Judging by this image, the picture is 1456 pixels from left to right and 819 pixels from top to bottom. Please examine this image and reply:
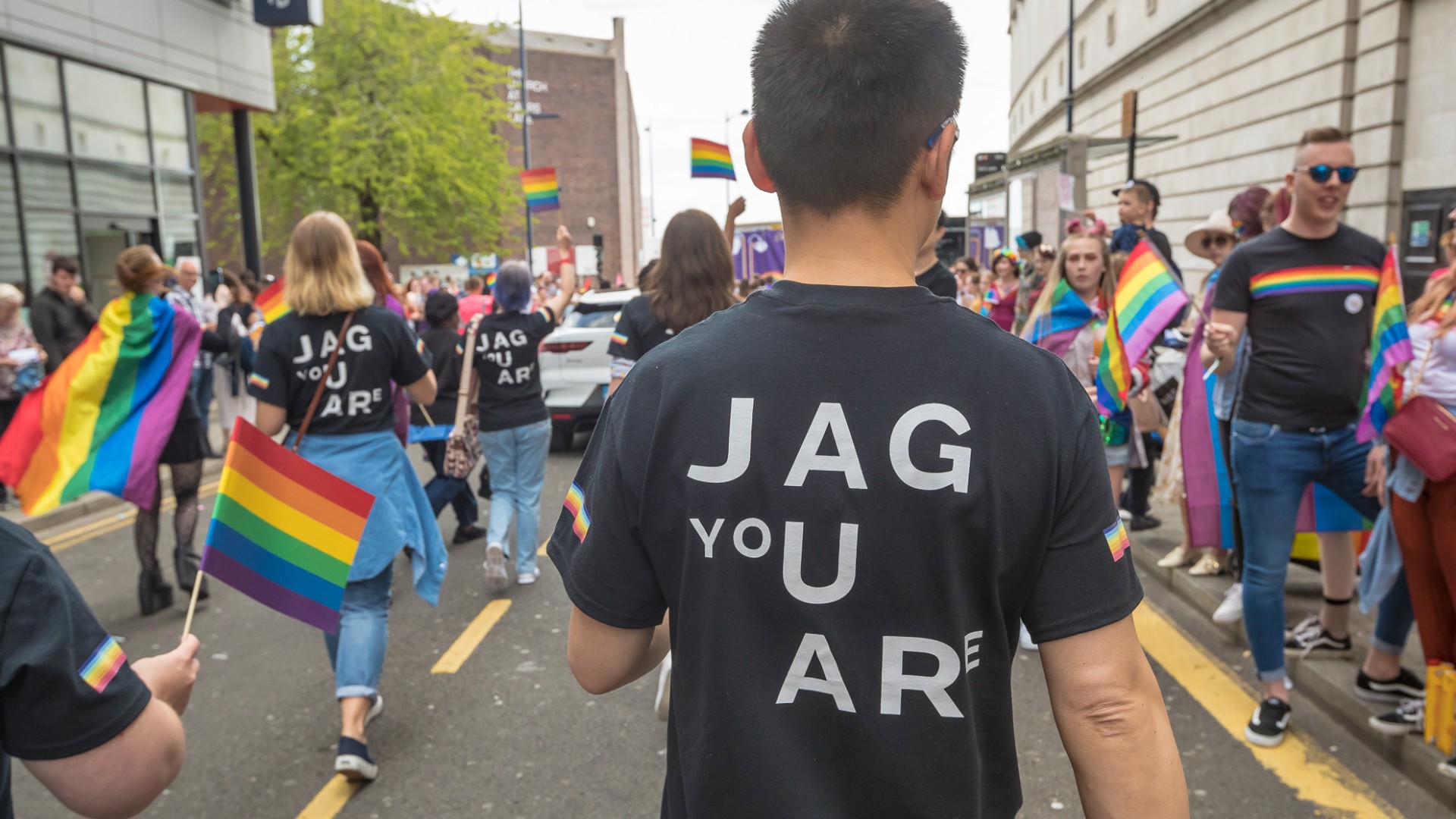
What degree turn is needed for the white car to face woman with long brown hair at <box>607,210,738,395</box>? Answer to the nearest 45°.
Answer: approximately 180°

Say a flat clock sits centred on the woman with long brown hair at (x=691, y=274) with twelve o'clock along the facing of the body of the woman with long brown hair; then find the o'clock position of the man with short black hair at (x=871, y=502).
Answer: The man with short black hair is roughly at 6 o'clock from the woman with long brown hair.

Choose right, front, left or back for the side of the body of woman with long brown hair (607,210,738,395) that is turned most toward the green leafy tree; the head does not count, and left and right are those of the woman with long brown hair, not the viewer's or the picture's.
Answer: front

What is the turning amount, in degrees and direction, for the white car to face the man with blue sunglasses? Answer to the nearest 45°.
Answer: approximately 180°

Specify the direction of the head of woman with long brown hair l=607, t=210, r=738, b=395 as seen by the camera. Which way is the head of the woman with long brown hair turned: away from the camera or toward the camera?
away from the camera

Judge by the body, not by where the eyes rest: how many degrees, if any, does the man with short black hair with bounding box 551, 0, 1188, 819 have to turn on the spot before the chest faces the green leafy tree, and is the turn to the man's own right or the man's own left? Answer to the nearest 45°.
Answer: approximately 45° to the man's own left

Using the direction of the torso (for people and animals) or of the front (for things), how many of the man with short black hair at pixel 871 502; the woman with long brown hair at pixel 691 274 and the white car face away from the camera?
3

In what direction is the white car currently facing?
away from the camera

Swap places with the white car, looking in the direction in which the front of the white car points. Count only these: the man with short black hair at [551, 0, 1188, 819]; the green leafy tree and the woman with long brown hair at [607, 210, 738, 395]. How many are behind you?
2

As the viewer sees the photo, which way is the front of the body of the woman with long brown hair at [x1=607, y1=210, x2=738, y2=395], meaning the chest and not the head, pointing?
away from the camera

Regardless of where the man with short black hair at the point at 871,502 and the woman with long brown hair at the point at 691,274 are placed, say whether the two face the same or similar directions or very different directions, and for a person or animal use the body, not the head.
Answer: same or similar directions

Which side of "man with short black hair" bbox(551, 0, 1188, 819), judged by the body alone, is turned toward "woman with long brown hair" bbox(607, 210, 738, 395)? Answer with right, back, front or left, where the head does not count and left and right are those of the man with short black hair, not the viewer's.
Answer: front

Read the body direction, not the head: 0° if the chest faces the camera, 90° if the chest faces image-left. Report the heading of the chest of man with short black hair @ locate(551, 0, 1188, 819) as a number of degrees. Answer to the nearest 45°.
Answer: approximately 180°

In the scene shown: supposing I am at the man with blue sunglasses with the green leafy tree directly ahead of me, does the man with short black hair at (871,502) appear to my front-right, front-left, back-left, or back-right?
back-left

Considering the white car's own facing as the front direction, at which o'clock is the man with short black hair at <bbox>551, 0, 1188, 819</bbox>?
The man with short black hair is roughly at 6 o'clock from the white car.

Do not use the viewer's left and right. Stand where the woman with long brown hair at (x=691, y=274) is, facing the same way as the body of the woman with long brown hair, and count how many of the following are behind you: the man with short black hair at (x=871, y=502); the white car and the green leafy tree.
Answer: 1

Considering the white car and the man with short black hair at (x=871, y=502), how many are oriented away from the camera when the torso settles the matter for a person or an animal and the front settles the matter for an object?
2
